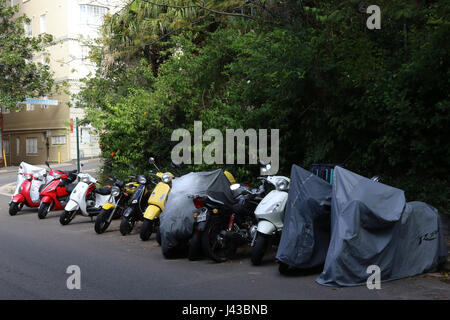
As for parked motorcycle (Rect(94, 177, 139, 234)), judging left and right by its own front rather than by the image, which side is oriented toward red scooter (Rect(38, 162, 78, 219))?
right

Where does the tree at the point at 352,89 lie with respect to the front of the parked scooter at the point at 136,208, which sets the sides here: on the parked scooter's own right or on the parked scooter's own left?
on the parked scooter's own left

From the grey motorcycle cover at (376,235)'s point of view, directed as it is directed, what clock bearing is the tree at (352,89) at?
The tree is roughly at 4 o'clock from the grey motorcycle cover.

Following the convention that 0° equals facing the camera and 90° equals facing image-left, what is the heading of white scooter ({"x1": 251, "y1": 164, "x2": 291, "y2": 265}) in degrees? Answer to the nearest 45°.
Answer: approximately 45°

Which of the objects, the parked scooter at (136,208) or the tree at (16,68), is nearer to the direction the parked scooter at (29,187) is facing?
the parked scooter

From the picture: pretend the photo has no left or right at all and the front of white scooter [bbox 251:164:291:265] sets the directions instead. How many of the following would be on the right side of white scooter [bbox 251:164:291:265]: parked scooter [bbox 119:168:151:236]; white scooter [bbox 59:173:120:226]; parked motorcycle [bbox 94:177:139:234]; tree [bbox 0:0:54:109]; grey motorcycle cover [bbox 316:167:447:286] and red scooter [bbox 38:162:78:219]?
5

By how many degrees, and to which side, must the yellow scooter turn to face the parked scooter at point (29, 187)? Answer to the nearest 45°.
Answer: approximately 90° to its right

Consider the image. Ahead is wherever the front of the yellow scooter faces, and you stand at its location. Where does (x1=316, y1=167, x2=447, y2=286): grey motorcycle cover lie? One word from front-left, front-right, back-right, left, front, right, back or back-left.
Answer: left
